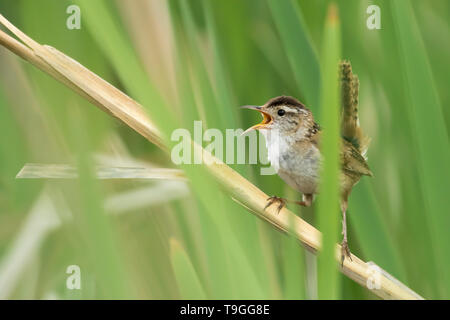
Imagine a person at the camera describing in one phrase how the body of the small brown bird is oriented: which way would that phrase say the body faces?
to the viewer's left
